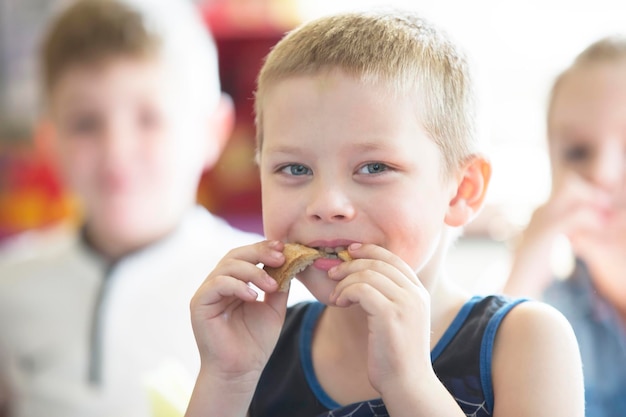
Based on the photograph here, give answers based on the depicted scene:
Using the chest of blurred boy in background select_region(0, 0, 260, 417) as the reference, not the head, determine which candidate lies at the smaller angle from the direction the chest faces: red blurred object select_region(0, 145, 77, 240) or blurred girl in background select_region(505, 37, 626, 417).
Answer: the blurred girl in background

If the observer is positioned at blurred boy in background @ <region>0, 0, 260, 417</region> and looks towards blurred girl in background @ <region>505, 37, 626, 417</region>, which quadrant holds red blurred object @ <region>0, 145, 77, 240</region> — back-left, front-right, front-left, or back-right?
back-left

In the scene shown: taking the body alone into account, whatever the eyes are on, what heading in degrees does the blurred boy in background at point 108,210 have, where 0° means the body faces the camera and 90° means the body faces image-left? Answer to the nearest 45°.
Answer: approximately 0°

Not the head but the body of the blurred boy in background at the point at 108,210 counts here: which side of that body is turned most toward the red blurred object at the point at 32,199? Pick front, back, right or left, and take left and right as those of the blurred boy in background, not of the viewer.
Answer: back

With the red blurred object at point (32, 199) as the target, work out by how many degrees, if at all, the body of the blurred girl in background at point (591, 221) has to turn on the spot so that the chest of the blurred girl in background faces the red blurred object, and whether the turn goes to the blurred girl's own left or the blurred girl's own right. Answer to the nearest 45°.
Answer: approximately 135° to the blurred girl's own right

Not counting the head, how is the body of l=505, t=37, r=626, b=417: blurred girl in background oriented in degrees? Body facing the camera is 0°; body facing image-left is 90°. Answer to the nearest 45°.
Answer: approximately 0°

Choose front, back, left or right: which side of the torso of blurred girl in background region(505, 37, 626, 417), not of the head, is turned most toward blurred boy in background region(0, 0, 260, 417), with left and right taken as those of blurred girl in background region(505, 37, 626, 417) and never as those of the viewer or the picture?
right

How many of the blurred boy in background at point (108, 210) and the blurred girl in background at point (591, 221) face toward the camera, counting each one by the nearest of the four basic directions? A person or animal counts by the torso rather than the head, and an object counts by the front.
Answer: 2

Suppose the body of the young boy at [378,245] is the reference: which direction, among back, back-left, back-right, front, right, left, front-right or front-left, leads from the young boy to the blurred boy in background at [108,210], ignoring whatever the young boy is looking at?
right

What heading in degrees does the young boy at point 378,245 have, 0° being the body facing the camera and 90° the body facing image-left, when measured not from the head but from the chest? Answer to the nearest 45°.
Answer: approximately 45°
